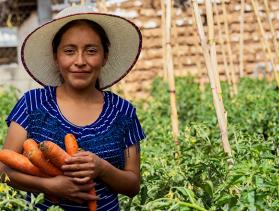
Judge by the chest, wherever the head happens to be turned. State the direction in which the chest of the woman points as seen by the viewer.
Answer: toward the camera

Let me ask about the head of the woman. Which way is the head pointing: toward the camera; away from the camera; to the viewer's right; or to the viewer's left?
toward the camera

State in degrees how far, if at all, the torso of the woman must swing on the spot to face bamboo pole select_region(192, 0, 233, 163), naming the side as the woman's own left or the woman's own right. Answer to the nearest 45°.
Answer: approximately 135° to the woman's own left
